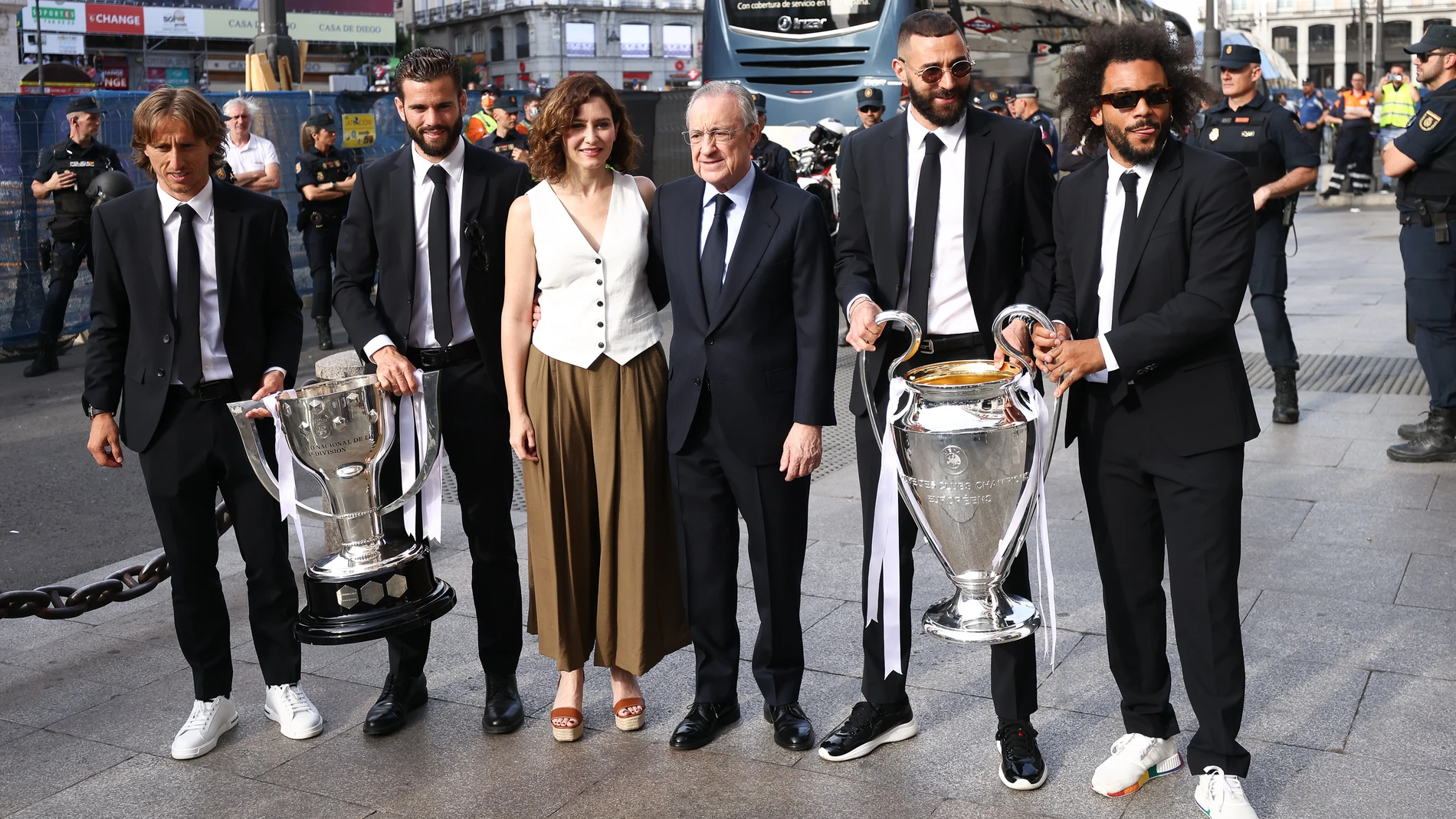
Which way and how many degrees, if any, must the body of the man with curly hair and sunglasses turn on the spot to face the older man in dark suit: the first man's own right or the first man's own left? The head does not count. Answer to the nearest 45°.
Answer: approximately 45° to the first man's own right

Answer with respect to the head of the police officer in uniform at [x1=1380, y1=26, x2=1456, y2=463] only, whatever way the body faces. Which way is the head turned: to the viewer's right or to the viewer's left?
to the viewer's left

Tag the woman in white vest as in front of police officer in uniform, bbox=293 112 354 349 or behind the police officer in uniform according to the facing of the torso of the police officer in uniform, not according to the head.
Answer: in front

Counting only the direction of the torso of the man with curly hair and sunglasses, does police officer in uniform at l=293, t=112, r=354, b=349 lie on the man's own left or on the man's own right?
on the man's own right

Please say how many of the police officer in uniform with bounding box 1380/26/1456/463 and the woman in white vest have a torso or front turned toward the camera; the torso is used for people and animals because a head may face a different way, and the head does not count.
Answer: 1

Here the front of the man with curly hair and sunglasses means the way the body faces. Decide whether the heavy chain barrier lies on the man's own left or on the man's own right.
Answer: on the man's own right

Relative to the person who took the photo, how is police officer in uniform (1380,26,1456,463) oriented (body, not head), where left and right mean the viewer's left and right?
facing to the left of the viewer

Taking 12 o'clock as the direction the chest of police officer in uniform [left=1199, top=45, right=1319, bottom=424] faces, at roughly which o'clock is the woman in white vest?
The woman in white vest is roughly at 11 o'clock from the police officer in uniform.
